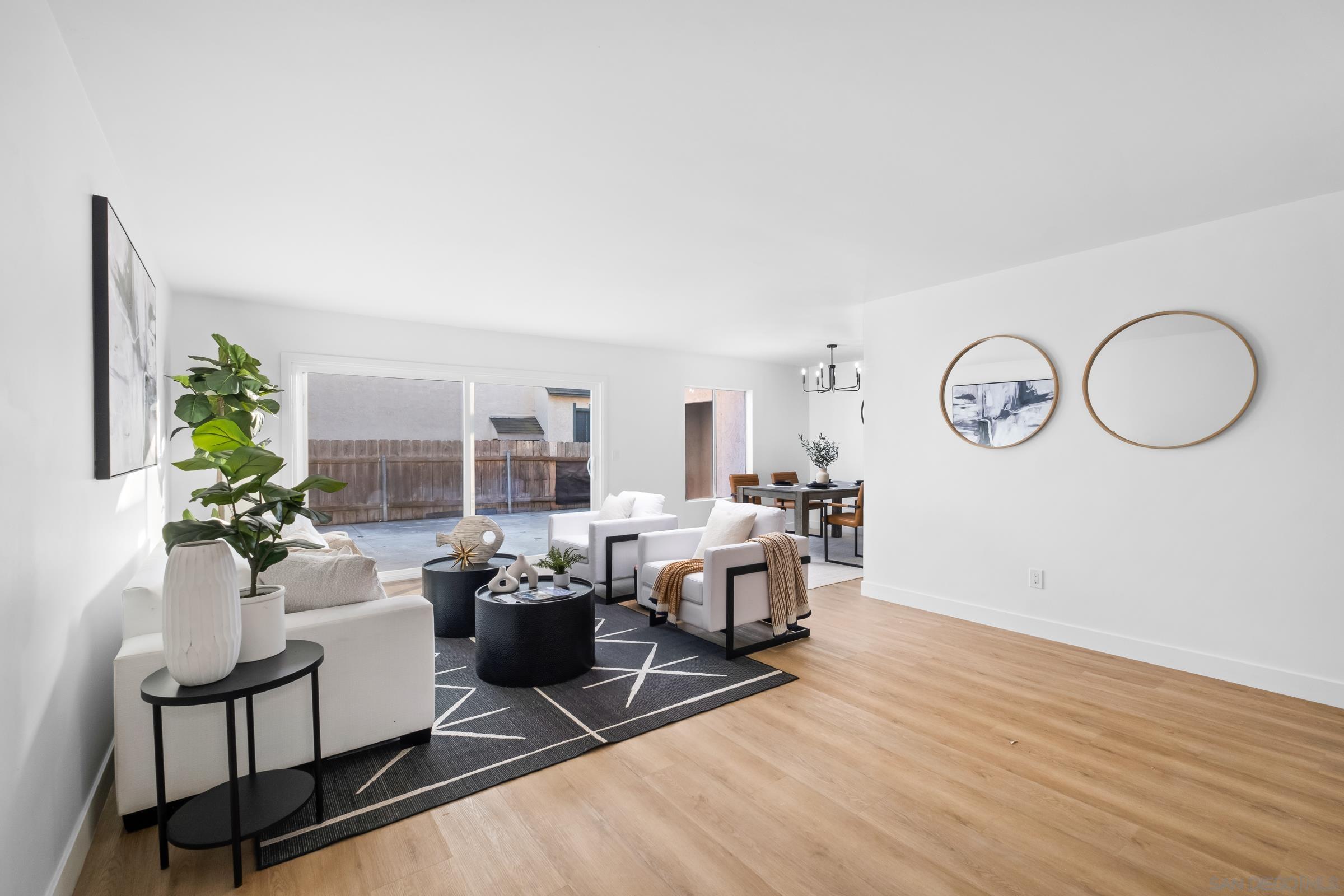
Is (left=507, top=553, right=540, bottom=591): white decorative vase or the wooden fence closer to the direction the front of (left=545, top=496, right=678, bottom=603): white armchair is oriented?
the white decorative vase

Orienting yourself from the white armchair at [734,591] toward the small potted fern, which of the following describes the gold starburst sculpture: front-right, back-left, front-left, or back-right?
front-right

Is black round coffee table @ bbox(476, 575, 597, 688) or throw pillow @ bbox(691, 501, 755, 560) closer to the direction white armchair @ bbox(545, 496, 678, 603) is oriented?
the black round coffee table

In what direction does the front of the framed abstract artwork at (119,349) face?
to the viewer's right

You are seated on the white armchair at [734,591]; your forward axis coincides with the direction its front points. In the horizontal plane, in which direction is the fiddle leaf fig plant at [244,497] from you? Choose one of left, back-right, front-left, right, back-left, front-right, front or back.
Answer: front

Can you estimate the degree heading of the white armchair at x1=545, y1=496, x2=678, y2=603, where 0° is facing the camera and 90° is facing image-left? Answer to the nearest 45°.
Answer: approximately 45°

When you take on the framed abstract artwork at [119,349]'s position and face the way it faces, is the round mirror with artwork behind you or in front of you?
in front

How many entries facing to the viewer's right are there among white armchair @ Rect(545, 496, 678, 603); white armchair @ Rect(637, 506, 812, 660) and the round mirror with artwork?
0

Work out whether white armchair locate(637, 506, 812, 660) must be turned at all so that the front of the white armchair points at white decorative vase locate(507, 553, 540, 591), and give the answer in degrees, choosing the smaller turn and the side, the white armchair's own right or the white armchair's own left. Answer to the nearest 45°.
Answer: approximately 45° to the white armchair's own right

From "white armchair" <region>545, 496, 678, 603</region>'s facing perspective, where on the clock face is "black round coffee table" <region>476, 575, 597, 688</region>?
The black round coffee table is roughly at 11 o'clock from the white armchair.

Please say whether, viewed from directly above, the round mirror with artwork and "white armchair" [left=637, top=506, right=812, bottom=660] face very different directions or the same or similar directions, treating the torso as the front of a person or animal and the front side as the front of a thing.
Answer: same or similar directions

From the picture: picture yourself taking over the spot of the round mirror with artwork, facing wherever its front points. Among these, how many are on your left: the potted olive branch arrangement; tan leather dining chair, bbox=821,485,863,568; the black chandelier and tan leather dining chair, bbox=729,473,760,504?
0

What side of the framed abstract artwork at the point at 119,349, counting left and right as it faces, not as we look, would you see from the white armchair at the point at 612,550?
front

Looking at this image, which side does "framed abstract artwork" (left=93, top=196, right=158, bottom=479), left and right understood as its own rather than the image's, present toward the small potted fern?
front

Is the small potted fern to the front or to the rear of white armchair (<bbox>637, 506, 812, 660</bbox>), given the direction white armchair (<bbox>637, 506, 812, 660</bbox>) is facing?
to the front

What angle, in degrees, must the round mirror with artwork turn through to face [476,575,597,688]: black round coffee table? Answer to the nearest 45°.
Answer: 0° — it already faces it

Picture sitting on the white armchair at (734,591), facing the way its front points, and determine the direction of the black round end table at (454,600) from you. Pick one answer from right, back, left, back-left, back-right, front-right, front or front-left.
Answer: front-right

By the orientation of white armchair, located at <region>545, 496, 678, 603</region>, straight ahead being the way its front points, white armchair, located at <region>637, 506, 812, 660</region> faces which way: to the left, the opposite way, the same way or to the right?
the same way

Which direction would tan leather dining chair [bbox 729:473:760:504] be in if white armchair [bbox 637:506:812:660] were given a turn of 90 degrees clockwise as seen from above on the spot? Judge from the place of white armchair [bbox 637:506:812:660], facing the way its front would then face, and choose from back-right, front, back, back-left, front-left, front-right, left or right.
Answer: front-right

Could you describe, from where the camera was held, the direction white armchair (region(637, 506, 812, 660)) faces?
facing the viewer and to the left of the viewer

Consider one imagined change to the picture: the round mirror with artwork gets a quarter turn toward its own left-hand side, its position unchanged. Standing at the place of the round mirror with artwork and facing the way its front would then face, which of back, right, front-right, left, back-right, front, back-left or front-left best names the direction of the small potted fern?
right
